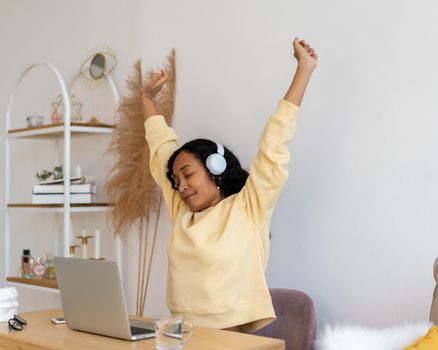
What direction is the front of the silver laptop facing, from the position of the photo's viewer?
facing away from the viewer and to the right of the viewer

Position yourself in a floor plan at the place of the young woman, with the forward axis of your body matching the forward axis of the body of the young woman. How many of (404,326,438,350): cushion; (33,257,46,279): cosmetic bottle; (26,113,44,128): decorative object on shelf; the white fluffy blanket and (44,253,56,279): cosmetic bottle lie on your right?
3

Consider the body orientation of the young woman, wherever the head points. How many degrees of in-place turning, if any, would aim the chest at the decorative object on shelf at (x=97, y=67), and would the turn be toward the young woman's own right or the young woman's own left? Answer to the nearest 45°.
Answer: approximately 90° to the young woman's own right

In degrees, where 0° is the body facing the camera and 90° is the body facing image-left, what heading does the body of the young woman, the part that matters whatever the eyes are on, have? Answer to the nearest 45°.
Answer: approximately 45°

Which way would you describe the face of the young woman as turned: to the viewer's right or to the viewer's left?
to the viewer's left

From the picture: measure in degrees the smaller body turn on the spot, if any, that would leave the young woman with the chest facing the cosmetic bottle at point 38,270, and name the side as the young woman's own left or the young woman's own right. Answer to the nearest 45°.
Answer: approximately 90° to the young woman's own right

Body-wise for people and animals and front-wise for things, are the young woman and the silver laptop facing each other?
yes

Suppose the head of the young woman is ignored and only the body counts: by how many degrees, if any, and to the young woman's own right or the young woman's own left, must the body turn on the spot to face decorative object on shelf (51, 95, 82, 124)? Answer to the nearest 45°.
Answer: approximately 90° to the young woman's own right

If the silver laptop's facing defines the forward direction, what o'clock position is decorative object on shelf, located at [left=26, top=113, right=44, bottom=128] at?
The decorative object on shelf is roughly at 10 o'clock from the silver laptop.

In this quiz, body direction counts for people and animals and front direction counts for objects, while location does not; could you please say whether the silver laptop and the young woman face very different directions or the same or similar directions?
very different directions

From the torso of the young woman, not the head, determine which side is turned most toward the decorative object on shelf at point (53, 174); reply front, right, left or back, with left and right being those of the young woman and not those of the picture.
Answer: right
